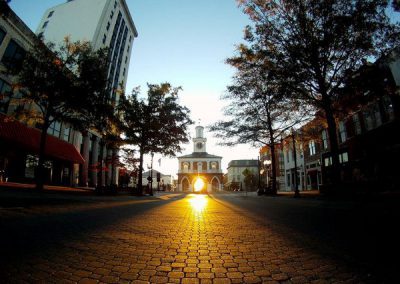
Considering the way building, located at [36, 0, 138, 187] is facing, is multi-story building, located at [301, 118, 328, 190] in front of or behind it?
in front

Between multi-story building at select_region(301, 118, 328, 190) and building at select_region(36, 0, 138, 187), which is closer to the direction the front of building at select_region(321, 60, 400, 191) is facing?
the building

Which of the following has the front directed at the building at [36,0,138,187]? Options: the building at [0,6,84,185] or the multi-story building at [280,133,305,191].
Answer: the multi-story building

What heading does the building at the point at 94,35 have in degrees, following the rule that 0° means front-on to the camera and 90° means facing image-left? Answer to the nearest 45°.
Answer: approximately 315°

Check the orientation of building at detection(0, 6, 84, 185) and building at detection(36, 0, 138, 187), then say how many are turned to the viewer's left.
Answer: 0

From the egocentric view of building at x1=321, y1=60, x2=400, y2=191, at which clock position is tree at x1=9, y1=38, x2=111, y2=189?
The tree is roughly at 12 o'clock from the building.

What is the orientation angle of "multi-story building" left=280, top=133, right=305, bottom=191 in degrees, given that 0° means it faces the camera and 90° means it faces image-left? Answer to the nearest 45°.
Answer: approximately 45°

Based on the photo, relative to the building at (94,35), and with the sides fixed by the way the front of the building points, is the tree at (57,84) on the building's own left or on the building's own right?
on the building's own right

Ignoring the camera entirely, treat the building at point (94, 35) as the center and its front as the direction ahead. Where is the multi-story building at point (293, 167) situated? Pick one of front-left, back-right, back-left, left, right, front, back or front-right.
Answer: front-left

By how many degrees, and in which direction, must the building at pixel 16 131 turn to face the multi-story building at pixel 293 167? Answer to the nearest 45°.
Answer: approximately 45° to its left

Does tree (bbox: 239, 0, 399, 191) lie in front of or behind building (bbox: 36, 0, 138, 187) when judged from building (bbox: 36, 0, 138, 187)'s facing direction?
in front
